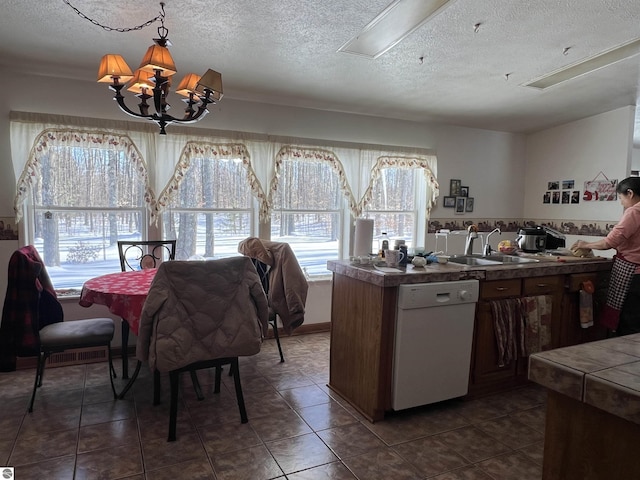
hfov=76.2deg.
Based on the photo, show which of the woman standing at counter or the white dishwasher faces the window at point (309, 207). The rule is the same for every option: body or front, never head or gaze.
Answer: the woman standing at counter

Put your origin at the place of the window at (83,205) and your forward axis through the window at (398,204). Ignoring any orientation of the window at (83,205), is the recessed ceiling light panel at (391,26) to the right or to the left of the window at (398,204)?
right

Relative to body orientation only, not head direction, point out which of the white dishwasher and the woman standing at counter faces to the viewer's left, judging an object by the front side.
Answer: the woman standing at counter

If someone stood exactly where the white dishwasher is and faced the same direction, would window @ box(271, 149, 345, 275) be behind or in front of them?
behind

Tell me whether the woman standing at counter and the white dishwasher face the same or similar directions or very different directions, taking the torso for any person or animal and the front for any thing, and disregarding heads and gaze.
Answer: very different directions

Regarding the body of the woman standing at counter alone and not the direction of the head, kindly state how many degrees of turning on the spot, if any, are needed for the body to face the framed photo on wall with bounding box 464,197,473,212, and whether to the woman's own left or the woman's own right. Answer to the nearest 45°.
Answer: approximately 45° to the woman's own right

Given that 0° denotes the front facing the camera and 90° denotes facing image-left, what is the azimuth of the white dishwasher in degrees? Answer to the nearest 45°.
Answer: approximately 315°

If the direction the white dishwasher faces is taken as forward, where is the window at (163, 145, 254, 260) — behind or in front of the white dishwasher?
behind

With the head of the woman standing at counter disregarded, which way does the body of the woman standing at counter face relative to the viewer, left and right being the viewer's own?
facing to the left of the viewer

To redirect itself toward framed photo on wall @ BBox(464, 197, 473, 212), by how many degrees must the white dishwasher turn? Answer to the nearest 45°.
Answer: approximately 135° to its left

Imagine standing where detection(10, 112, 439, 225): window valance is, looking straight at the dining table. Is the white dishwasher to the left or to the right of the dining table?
left

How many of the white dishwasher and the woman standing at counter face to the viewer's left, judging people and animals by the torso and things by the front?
1

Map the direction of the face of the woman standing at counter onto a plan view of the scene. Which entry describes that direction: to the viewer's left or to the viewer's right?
to the viewer's left

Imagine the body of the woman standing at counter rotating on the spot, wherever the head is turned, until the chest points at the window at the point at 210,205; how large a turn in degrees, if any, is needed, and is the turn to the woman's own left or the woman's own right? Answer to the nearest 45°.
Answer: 0° — they already face it

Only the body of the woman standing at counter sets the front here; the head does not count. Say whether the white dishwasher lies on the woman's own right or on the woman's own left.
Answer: on the woman's own left
